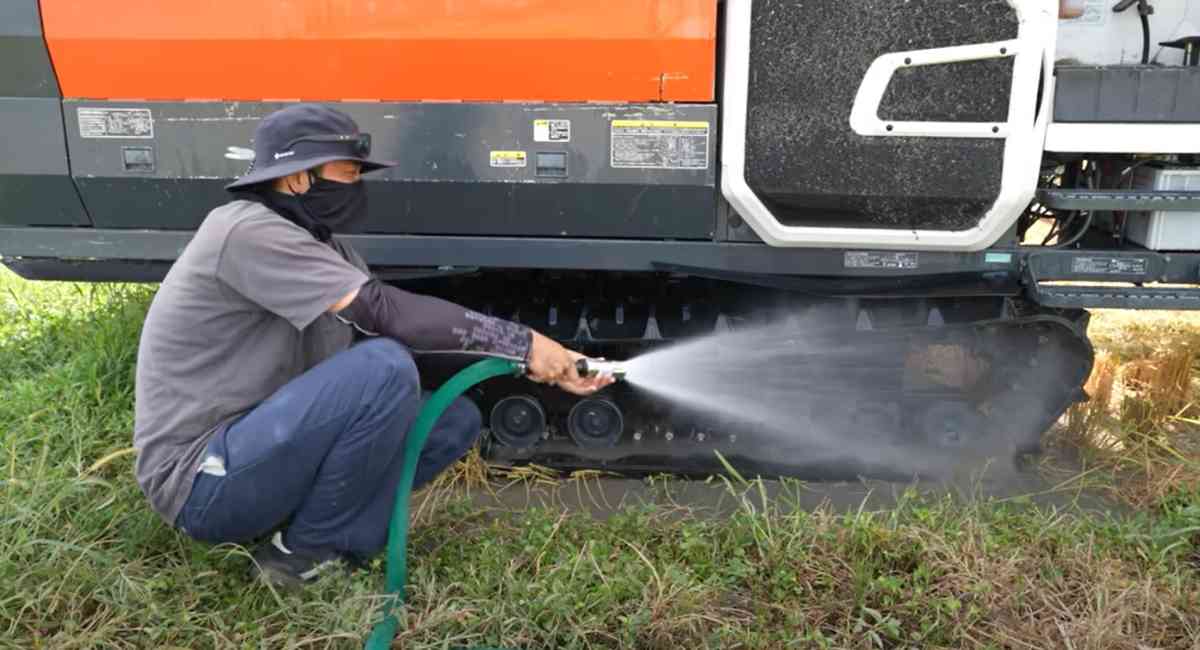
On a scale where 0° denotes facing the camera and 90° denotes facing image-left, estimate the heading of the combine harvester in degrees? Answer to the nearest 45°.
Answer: approximately 270°
